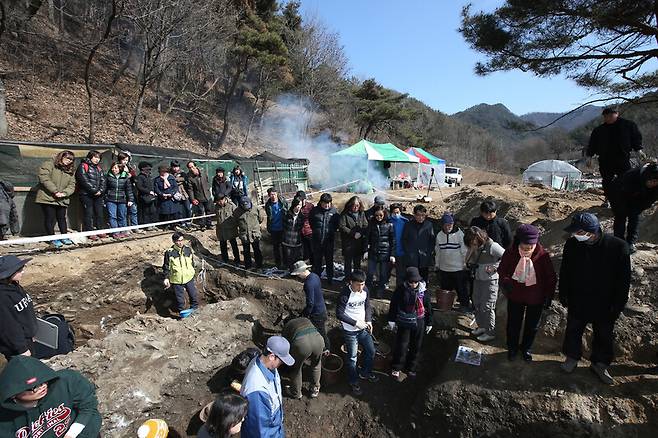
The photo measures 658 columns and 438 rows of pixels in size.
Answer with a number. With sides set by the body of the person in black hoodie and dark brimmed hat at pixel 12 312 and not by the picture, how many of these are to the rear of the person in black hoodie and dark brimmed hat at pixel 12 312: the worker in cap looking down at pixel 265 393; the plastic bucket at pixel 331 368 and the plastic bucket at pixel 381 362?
0

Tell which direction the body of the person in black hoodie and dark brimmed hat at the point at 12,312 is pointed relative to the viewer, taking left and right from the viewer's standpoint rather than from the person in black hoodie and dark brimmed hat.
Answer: facing the viewer and to the right of the viewer

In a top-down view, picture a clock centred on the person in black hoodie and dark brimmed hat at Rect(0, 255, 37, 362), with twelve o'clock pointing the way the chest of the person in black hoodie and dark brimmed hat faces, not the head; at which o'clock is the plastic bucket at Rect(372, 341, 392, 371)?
The plastic bucket is roughly at 11 o'clock from the person in black hoodie and dark brimmed hat.

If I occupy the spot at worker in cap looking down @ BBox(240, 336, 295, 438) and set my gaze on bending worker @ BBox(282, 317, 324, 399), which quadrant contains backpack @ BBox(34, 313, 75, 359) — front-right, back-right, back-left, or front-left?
front-left

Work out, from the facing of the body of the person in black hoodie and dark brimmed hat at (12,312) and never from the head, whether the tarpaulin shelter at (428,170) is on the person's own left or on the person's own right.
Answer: on the person's own left

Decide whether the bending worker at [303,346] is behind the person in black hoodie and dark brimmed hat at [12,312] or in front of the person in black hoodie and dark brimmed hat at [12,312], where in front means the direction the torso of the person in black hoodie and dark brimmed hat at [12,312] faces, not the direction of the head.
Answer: in front

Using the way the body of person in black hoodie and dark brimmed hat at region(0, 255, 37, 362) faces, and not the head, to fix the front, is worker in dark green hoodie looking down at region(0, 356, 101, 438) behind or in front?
in front

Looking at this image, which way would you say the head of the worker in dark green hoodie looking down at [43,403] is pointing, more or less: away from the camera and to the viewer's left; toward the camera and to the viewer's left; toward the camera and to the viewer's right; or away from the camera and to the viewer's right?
toward the camera and to the viewer's right

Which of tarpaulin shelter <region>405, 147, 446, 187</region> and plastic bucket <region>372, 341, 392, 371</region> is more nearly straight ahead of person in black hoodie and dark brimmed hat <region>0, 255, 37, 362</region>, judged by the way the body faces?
the plastic bucket

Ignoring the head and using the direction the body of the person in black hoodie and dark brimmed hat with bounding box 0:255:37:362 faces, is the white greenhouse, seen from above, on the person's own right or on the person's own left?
on the person's own left

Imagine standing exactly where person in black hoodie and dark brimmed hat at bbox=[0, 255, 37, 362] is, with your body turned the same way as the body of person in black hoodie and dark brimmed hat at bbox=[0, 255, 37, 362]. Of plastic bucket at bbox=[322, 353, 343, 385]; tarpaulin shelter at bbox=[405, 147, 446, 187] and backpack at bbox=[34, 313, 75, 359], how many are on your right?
0

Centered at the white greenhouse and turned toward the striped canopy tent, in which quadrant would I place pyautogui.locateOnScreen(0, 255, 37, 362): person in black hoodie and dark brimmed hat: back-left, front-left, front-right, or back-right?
front-left
